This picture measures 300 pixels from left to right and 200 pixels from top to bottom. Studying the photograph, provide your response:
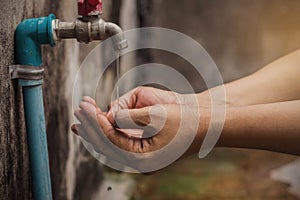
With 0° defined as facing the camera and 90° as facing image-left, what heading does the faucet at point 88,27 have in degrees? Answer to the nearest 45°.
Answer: approximately 270°
